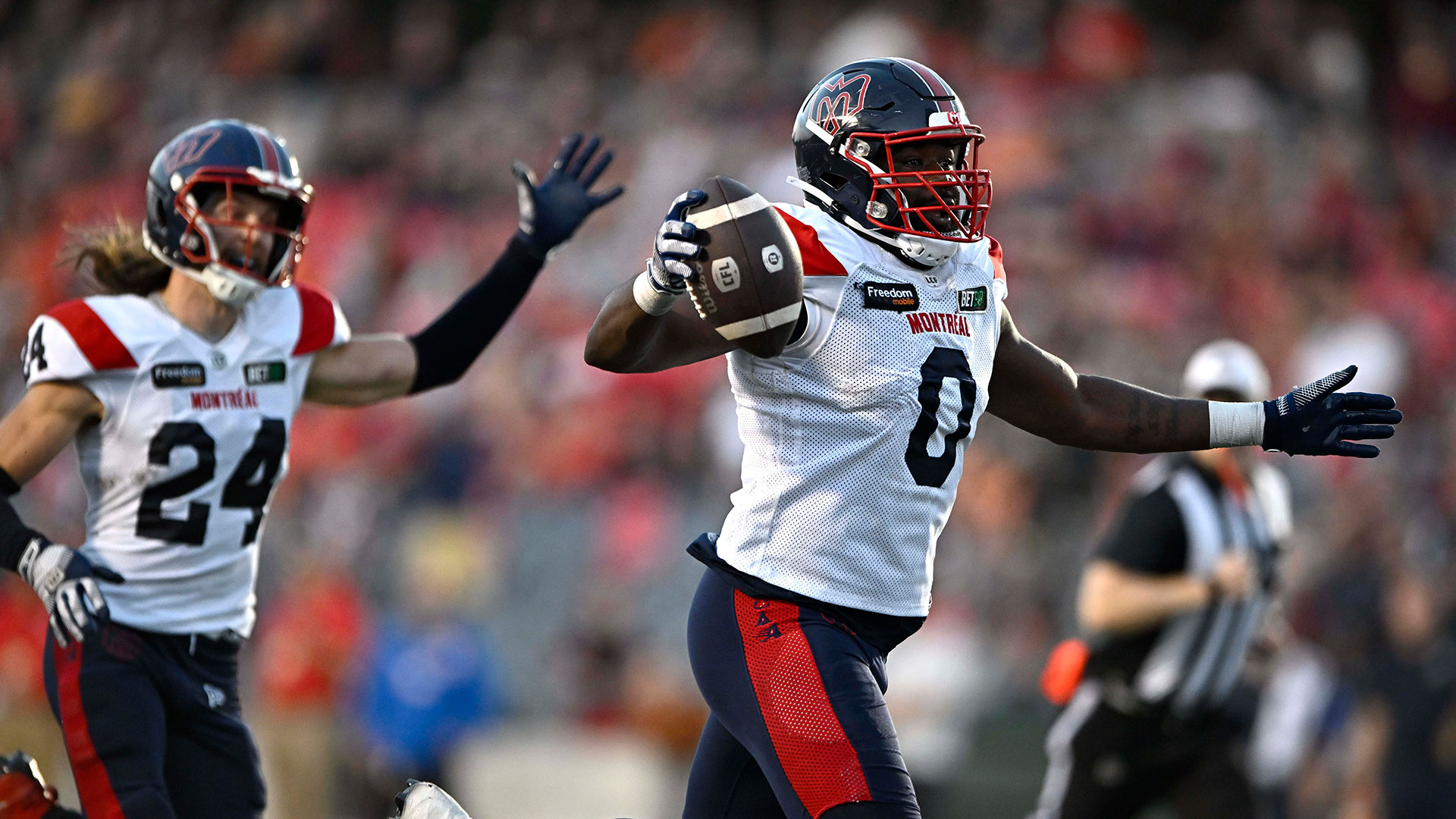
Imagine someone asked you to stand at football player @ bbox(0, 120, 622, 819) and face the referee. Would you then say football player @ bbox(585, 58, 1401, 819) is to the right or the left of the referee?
right

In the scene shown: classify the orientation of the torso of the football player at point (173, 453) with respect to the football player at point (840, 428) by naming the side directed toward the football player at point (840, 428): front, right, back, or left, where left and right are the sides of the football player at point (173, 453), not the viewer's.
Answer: front

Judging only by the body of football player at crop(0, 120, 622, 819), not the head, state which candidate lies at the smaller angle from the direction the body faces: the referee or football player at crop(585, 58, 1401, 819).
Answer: the football player

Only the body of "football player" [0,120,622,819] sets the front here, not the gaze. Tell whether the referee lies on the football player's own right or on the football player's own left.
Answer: on the football player's own left

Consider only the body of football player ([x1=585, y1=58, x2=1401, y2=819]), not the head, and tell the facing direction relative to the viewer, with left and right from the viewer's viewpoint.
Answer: facing the viewer and to the right of the viewer

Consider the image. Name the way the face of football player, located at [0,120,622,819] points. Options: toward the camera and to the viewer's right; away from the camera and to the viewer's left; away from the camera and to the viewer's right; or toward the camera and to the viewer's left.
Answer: toward the camera and to the viewer's right
